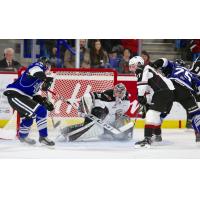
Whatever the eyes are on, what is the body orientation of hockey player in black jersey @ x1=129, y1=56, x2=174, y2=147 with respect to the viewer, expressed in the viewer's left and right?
facing to the left of the viewer

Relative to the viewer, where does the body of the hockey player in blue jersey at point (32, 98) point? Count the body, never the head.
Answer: to the viewer's right

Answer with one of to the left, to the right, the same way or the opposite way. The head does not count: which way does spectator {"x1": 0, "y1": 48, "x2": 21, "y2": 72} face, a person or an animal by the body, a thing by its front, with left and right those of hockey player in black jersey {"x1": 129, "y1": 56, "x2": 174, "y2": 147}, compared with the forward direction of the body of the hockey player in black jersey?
to the left

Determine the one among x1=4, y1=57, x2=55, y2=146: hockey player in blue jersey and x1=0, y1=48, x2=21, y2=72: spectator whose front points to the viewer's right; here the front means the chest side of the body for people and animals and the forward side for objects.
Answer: the hockey player in blue jersey

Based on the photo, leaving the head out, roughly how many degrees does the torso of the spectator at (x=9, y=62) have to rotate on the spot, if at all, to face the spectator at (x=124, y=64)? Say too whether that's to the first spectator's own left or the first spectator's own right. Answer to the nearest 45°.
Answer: approximately 90° to the first spectator's own left

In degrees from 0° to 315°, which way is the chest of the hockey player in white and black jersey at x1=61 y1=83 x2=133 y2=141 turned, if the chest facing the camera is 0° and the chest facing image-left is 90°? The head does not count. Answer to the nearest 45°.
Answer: approximately 0°

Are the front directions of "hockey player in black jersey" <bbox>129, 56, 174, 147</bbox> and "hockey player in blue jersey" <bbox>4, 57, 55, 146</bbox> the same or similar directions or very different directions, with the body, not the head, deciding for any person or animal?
very different directions

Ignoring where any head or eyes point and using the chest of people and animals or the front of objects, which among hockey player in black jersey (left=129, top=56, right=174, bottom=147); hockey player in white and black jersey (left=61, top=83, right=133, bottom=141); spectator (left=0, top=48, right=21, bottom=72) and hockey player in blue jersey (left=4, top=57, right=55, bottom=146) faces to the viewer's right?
the hockey player in blue jersey

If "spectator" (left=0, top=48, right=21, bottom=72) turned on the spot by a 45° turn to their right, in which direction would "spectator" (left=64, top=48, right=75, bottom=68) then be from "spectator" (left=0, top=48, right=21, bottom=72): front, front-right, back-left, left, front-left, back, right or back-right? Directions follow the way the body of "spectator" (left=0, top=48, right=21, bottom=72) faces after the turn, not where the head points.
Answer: back-left

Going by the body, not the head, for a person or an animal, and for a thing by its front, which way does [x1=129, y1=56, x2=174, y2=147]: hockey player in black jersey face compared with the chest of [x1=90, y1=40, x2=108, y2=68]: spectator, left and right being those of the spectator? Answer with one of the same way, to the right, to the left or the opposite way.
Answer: to the right

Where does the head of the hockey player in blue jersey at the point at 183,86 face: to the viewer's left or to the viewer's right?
to the viewer's left

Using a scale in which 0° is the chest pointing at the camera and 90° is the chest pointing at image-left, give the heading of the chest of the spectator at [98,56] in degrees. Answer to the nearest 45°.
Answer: approximately 0°
